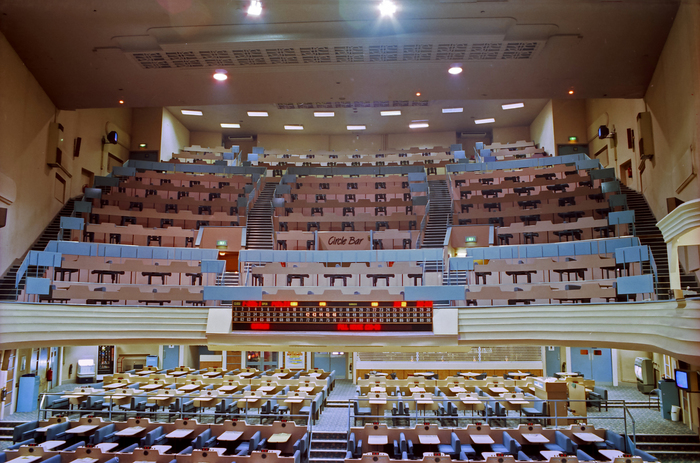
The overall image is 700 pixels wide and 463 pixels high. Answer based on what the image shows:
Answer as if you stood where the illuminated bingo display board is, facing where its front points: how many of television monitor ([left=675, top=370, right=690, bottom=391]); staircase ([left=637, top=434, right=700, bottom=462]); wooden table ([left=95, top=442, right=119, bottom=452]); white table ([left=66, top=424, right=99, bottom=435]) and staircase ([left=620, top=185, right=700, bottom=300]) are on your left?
3

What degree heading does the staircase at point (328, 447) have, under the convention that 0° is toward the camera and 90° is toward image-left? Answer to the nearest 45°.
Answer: approximately 0°

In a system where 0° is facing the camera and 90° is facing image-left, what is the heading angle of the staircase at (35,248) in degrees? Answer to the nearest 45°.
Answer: approximately 0°

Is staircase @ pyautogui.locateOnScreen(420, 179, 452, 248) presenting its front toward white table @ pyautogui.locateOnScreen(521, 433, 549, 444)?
yes

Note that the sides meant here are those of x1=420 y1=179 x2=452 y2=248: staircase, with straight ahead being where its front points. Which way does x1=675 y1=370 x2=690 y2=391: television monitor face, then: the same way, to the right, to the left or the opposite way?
to the right

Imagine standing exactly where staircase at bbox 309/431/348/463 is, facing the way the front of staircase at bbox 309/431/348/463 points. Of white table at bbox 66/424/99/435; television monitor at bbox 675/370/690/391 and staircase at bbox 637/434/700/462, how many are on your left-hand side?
2

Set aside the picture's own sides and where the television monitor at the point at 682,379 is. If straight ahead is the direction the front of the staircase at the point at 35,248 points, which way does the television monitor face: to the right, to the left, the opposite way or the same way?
to the right

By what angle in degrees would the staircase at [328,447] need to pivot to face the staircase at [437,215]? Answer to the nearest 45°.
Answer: approximately 135° to its left

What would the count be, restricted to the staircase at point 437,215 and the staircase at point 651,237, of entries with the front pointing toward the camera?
2

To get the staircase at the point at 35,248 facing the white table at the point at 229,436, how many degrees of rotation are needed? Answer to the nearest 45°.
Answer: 0° — it already faces it
